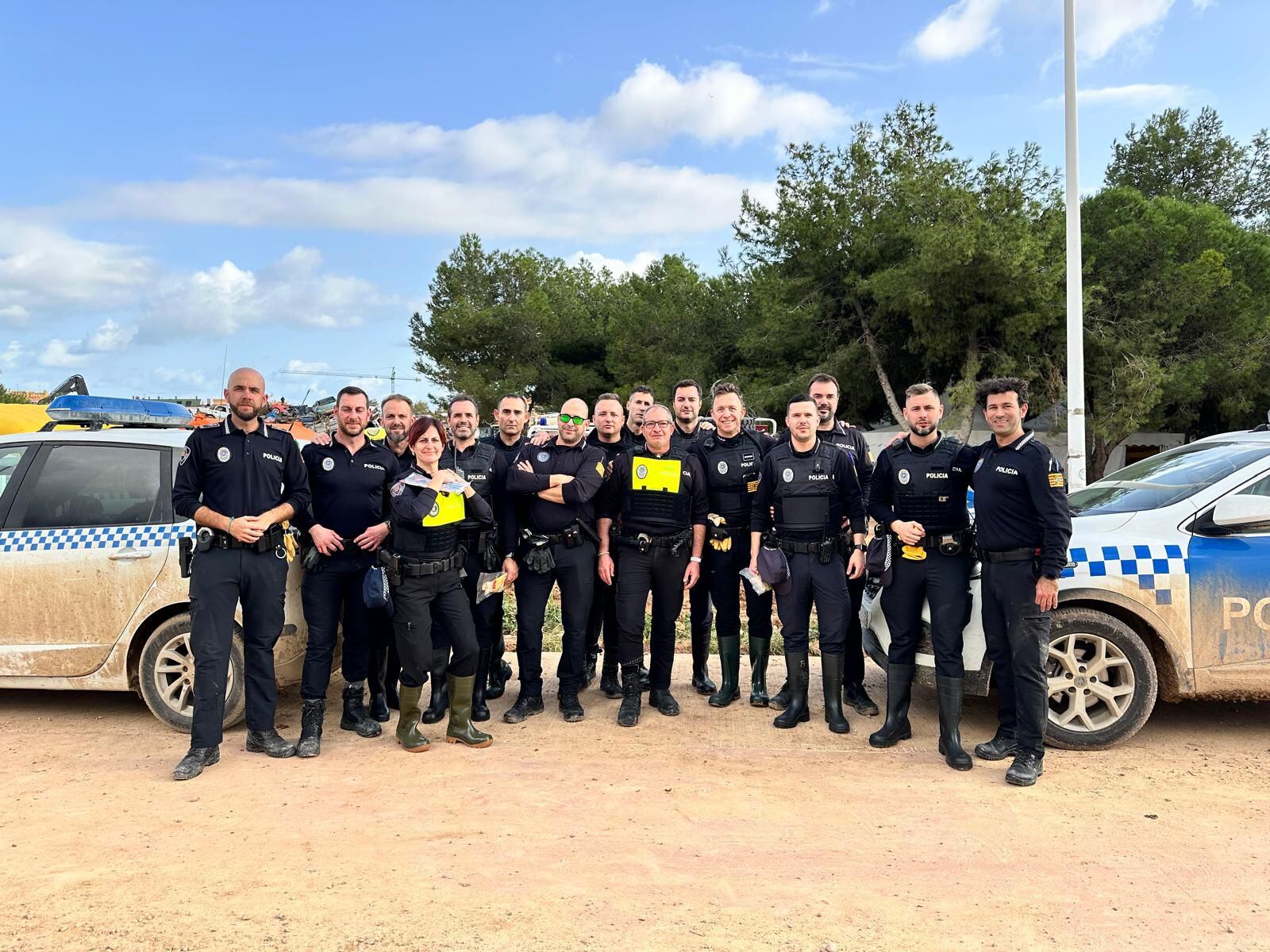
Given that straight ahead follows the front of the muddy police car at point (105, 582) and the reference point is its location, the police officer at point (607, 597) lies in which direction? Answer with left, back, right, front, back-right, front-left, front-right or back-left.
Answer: back

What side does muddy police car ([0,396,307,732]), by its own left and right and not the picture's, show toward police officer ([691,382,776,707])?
back

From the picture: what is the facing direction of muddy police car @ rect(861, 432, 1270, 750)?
to the viewer's left

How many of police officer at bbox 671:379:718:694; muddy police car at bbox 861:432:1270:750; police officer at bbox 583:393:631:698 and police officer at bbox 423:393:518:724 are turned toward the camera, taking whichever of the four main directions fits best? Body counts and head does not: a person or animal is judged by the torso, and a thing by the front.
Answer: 3

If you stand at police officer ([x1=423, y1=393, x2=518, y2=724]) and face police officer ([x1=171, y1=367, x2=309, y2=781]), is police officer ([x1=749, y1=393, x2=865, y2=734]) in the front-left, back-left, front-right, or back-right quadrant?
back-left

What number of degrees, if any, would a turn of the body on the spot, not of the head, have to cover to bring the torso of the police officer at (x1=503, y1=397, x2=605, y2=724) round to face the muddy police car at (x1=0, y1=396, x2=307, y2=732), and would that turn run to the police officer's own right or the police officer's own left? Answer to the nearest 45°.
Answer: approximately 90° to the police officer's own right

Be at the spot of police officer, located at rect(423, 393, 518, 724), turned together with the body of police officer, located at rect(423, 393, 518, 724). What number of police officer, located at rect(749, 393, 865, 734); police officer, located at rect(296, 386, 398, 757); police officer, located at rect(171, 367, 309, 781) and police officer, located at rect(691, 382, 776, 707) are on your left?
2

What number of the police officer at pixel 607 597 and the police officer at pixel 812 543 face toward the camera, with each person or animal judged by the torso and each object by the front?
2

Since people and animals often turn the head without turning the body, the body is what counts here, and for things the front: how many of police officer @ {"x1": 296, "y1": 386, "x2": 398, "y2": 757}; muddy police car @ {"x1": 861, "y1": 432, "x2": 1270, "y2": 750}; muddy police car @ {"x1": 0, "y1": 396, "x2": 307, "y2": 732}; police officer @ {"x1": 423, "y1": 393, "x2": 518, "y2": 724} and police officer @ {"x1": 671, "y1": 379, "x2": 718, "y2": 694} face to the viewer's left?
2

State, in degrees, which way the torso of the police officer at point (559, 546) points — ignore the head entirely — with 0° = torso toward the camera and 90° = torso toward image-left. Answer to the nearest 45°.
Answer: approximately 0°
